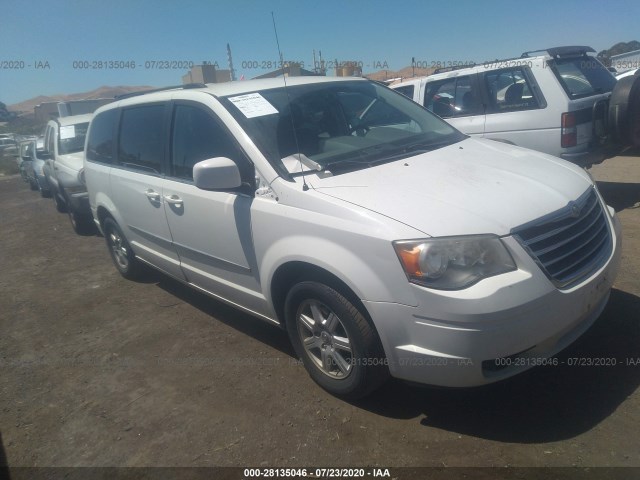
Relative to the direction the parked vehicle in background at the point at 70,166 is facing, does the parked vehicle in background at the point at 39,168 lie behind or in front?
behind

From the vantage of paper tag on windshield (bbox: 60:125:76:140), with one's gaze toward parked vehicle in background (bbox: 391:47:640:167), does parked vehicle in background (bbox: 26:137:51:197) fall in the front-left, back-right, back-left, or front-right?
back-left

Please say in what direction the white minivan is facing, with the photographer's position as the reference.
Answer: facing the viewer and to the right of the viewer

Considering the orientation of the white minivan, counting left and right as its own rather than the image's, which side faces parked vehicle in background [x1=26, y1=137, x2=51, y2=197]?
back

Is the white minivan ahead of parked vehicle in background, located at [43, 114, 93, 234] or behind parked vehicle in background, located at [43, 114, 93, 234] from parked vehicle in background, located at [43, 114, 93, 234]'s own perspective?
ahead

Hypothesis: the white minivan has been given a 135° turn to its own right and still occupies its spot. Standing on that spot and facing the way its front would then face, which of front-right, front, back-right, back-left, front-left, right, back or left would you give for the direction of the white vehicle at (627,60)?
back-right

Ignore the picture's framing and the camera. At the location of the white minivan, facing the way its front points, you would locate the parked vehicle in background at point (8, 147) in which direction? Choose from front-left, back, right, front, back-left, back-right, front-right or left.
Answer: back

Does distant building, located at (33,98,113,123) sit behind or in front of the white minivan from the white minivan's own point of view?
behind

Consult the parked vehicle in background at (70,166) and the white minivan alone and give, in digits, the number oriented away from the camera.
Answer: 0

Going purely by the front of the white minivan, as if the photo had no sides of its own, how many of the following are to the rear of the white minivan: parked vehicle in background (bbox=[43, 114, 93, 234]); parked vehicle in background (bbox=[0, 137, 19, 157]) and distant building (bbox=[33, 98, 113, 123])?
3

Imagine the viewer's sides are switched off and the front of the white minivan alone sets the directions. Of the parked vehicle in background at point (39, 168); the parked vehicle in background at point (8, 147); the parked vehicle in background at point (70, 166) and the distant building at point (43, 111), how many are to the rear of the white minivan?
4

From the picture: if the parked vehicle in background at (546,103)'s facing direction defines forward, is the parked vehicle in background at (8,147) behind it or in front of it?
in front

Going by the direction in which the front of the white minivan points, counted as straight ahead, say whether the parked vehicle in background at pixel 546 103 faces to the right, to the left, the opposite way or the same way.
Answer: the opposite way

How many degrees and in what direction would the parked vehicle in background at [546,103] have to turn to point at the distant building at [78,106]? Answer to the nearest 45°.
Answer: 0° — it already faces it

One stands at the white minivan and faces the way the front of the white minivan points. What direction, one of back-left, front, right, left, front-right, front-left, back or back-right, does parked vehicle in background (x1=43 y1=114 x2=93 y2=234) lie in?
back

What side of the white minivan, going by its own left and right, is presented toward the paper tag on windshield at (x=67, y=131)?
back

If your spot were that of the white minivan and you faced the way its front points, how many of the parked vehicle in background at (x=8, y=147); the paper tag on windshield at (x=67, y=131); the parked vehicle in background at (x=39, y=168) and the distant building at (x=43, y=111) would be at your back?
4
